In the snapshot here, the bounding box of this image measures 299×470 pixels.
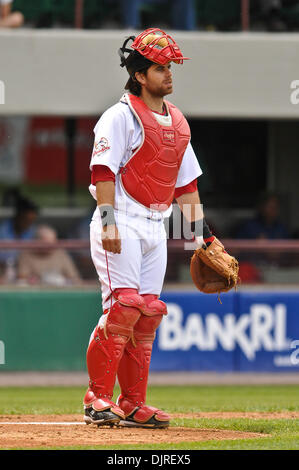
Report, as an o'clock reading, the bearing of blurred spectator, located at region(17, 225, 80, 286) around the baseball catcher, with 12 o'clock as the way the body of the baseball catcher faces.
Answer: The blurred spectator is roughly at 7 o'clock from the baseball catcher.

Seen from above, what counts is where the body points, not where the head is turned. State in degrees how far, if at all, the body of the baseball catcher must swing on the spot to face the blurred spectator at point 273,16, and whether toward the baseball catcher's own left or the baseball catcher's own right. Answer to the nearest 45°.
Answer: approximately 135° to the baseball catcher's own left

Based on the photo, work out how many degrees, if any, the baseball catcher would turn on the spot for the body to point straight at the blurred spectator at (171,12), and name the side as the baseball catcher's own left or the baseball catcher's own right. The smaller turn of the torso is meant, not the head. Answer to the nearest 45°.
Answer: approximately 135° to the baseball catcher's own left

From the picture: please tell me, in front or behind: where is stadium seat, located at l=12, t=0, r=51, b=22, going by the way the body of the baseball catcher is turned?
behind

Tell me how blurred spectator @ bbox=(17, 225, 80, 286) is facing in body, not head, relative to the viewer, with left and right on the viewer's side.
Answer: facing the viewer

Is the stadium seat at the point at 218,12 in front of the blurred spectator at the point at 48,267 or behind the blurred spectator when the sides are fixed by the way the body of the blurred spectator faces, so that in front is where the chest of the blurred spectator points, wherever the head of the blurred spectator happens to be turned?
behind

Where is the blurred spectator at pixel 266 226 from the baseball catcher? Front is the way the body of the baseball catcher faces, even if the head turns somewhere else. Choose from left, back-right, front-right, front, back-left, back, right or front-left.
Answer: back-left

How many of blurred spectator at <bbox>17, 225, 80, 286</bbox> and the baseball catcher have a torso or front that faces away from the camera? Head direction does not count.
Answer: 0

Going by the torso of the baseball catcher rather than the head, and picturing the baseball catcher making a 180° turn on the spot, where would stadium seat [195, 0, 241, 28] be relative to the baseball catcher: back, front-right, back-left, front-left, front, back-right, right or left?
front-right

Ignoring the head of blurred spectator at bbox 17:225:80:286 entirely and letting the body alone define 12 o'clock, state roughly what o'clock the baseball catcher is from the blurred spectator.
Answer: The baseball catcher is roughly at 12 o'clock from the blurred spectator.

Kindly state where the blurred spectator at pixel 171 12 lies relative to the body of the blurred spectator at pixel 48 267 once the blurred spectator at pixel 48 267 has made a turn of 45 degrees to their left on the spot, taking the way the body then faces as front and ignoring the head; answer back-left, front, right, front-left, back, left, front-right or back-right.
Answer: left
